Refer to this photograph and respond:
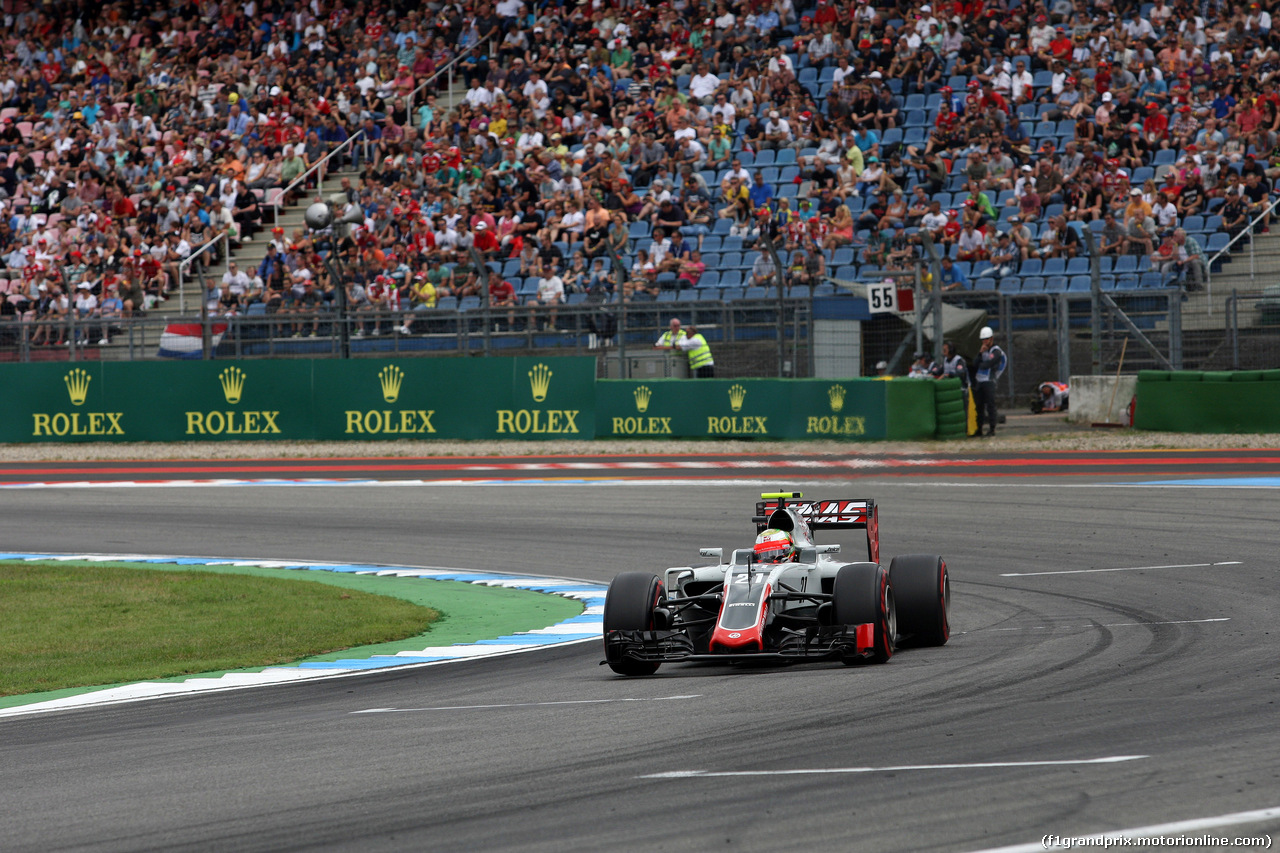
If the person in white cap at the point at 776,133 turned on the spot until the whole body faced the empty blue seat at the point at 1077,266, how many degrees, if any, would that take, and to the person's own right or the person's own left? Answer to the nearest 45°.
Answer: approximately 45° to the person's own left

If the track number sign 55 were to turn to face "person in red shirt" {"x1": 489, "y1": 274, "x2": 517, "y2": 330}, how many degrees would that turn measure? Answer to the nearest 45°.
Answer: approximately 90° to its right

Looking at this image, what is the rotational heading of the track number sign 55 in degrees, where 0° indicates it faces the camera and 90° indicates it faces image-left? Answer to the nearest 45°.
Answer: approximately 0°

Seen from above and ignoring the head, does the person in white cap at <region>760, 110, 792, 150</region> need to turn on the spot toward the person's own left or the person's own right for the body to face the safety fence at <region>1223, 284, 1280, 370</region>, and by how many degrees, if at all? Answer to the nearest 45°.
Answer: approximately 45° to the person's own left

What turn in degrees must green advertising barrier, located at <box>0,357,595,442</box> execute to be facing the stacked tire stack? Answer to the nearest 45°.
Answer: approximately 45° to its left

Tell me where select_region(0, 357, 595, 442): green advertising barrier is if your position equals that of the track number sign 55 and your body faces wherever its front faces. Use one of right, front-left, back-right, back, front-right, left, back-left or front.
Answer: right

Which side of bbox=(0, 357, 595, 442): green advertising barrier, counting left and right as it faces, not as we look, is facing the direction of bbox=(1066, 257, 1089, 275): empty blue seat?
left

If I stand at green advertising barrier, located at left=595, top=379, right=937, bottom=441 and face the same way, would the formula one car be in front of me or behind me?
in front

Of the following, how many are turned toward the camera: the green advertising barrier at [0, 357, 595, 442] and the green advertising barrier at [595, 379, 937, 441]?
2
